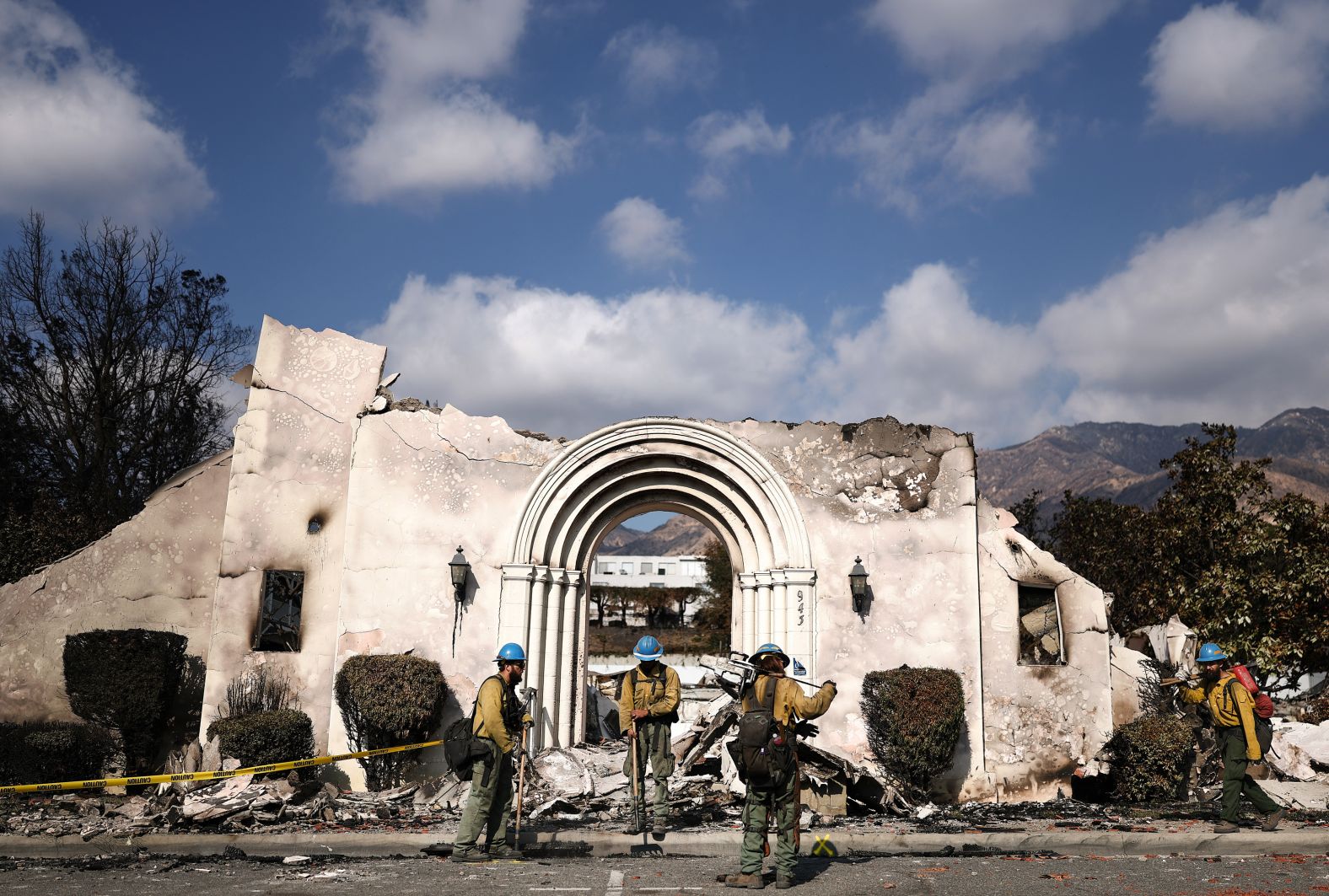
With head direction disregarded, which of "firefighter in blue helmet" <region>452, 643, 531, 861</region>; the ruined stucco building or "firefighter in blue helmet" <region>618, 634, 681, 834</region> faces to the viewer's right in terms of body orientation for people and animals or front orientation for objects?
"firefighter in blue helmet" <region>452, 643, 531, 861</region>

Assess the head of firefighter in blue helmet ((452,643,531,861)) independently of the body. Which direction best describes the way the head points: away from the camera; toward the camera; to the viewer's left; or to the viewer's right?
to the viewer's right

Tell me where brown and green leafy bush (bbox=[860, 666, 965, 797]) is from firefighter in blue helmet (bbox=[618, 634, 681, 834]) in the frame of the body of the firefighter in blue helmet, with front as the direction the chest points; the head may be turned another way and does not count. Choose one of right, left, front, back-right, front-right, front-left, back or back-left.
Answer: back-left

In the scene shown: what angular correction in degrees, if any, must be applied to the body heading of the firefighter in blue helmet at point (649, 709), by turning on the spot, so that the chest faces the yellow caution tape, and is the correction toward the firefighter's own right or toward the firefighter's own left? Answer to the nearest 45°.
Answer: approximately 90° to the firefighter's own right

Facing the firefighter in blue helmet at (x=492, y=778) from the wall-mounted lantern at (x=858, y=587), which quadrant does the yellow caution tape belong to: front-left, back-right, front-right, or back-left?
front-right

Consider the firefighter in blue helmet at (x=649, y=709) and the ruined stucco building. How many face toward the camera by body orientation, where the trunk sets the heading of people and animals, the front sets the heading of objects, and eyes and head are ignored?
2

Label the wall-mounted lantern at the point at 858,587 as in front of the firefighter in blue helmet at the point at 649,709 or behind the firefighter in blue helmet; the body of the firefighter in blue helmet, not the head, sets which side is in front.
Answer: behind

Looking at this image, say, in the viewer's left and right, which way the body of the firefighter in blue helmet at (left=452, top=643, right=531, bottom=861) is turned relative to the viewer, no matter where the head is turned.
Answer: facing to the right of the viewer

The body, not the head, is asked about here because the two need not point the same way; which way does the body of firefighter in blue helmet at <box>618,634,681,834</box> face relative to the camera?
toward the camera

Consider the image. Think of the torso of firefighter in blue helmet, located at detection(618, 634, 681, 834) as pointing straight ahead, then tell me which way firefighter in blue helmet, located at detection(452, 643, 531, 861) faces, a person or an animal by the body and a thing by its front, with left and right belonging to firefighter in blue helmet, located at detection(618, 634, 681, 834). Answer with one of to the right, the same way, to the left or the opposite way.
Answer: to the left

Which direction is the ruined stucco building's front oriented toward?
toward the camera

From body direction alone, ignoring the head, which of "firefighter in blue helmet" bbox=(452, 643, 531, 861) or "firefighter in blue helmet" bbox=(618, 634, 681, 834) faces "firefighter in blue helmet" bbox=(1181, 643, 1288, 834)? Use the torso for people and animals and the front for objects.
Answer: "firefighter in blue helmet" bbox=(452, 643, 531, 861)

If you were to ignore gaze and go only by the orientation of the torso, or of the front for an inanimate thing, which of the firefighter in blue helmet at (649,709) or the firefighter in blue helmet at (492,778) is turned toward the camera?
the firefighter in blue helmet at (649,709)
